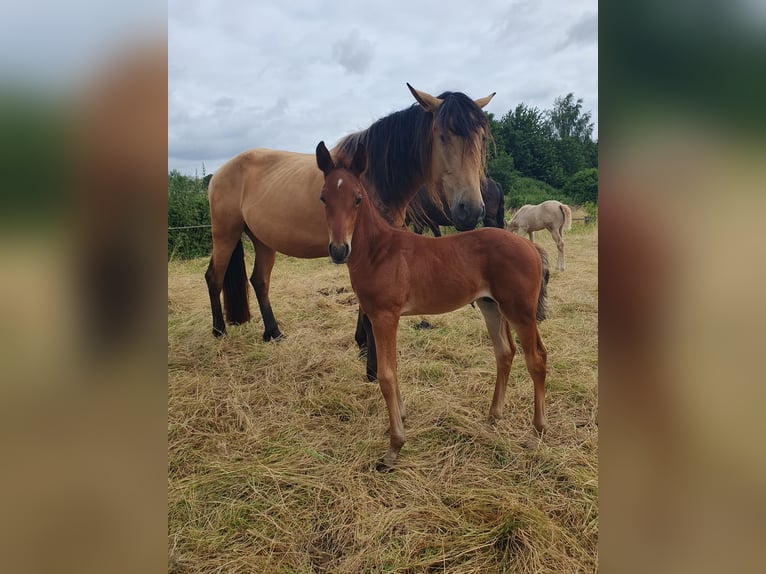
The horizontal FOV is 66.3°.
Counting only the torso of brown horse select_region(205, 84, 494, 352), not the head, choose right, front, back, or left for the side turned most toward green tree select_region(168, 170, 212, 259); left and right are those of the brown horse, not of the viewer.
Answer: back

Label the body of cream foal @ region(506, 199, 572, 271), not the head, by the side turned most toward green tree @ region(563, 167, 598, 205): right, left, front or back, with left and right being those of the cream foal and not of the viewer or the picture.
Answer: right

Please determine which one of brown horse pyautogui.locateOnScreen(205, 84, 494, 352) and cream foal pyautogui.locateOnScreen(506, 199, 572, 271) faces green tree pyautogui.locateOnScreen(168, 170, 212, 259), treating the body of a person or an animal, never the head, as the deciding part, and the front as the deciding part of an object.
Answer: the cream foal

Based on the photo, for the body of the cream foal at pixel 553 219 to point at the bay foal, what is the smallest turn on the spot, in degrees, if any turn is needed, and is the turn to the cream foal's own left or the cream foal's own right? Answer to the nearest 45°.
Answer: approximately 90° to the cream foal's own left

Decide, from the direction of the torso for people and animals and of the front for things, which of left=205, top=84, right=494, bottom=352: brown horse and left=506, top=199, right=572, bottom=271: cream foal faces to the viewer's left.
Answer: the cream foal

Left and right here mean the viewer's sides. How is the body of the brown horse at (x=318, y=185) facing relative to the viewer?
facing the viewer and to the right of the viewer

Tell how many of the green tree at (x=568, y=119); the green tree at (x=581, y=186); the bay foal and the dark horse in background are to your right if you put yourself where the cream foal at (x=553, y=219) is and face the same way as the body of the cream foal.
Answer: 2

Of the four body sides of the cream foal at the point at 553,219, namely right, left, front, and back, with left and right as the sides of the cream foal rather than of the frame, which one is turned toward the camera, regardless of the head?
left

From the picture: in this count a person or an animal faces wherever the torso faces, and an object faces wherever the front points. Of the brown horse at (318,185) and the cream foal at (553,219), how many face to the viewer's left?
1

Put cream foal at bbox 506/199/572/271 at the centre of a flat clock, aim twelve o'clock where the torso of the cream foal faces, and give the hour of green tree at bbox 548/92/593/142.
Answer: The green tree is roughly at 3 o'clock from the cream foal.
